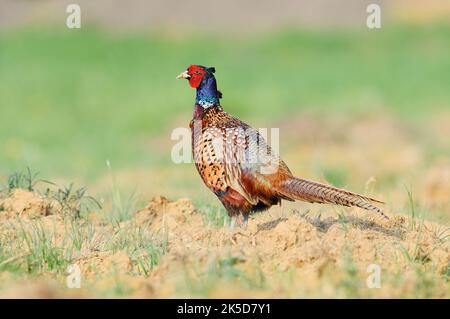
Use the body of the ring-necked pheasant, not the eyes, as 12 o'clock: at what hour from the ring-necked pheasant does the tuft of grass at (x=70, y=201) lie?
The tuft of grass is roughly at 1 o'clock from the ring-necked pheasant.

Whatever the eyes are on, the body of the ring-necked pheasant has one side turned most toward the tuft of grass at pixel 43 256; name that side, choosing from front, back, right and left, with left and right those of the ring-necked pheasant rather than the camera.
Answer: front

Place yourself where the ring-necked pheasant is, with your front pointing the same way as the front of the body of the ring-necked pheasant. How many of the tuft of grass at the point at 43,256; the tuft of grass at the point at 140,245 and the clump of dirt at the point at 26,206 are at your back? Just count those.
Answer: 0

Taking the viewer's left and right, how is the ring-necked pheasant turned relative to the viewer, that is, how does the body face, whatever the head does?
facing to the left of the viewer

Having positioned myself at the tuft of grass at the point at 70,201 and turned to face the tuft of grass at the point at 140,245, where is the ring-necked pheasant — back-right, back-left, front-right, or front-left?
front-left

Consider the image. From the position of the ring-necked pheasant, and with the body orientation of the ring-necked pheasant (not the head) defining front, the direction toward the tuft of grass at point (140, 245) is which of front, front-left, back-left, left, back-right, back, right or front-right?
front

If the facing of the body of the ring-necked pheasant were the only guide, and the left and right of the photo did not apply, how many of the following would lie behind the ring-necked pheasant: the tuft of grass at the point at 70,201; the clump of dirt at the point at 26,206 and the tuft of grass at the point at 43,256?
0
